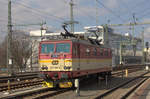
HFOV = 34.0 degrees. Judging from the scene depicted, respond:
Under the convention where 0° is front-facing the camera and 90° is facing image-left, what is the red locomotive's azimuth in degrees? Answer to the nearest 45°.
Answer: approximately 45°

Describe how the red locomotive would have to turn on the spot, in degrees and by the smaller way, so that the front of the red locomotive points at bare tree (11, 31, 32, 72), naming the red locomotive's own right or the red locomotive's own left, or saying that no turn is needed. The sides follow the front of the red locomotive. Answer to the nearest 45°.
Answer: approximately 135° to the red locomotive's own right
